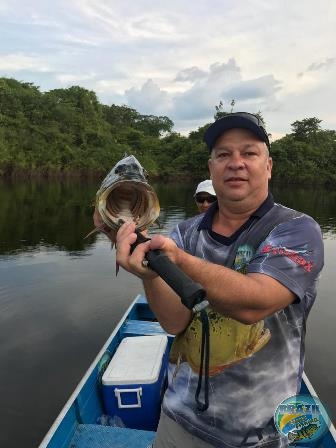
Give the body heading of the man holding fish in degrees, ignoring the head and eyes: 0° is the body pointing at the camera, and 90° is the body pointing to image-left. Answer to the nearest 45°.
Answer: approximately 45°

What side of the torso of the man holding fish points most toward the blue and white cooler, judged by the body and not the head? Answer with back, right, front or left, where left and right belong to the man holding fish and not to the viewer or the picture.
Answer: right
